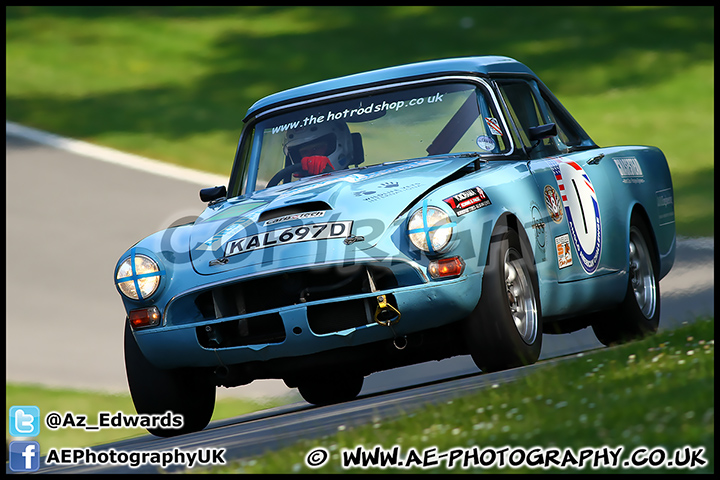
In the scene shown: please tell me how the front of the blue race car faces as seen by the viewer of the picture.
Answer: facing the viewer and to the left of the viewer
